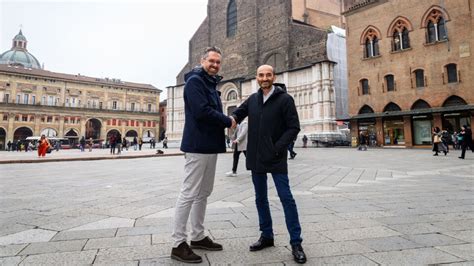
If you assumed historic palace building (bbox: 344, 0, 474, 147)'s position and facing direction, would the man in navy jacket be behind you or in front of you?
in front

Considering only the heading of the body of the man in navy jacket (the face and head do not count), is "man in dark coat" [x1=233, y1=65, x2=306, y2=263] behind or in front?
in front

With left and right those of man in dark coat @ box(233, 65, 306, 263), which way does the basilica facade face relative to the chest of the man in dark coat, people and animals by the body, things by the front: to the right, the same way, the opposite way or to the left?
the same way

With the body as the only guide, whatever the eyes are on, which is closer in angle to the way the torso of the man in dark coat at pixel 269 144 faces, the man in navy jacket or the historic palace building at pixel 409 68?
the man in navy jacket

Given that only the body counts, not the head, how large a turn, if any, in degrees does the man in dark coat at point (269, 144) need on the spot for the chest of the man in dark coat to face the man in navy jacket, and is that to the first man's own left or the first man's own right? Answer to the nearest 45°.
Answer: approximately 45° to the first man's own right

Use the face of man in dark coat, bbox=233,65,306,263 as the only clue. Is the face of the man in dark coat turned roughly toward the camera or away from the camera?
toward the camera

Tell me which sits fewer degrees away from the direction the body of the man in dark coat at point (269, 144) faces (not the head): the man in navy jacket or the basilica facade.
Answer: the man in navy jacket

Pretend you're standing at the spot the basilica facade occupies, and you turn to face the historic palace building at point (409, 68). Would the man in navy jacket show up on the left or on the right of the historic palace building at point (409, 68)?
right

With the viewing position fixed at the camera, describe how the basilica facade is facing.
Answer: facing the viewer and to the left of the viewer

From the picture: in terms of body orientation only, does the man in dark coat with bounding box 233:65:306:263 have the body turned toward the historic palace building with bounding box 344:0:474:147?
no

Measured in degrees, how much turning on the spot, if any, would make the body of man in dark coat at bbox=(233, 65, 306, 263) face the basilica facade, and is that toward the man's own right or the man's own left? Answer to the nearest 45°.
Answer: approximately 135° to the man's own right

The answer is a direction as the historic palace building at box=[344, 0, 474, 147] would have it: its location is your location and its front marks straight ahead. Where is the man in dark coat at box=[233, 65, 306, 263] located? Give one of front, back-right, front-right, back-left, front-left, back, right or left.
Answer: front-left

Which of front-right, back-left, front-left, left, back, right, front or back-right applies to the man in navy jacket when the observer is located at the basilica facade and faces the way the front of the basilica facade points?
front-left

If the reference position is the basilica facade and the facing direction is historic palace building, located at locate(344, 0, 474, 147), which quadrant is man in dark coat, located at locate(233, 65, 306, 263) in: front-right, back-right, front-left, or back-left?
front-right
